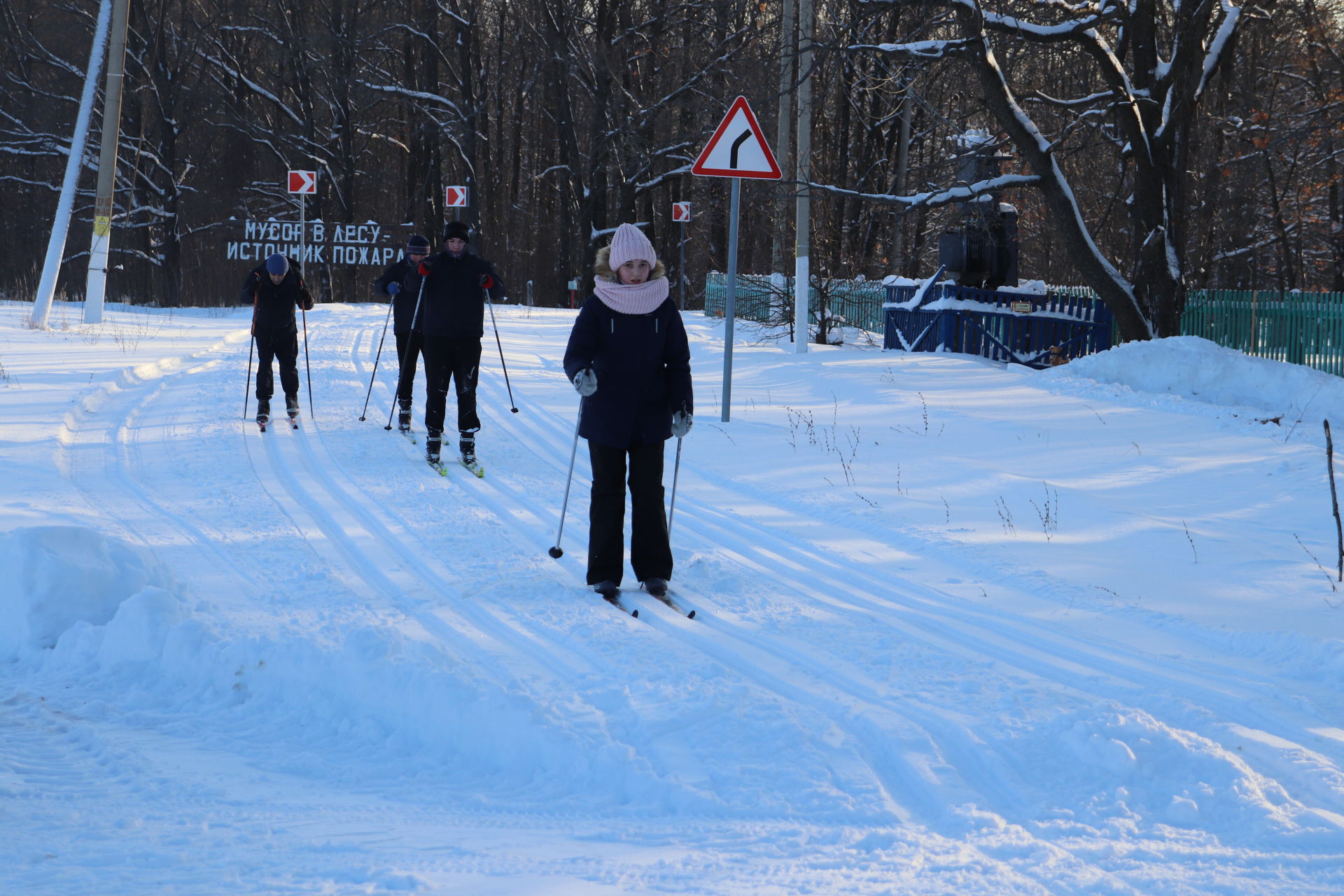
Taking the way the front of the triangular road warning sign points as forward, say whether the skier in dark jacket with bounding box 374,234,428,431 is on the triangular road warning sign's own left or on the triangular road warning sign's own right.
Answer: on the triangular road warning sign's own right

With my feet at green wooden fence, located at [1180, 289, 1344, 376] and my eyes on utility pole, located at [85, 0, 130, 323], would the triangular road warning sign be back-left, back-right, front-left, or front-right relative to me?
front-left

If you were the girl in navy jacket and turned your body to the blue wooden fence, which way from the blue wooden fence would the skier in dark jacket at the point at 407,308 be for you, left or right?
left

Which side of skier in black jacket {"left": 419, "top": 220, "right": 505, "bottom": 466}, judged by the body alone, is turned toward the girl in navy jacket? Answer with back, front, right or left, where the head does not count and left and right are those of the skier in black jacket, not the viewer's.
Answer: front

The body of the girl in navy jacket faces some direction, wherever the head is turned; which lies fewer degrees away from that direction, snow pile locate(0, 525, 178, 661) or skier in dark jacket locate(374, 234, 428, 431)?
the snow pile

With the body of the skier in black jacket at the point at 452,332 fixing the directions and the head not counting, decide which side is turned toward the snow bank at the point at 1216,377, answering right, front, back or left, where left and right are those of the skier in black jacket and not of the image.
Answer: left

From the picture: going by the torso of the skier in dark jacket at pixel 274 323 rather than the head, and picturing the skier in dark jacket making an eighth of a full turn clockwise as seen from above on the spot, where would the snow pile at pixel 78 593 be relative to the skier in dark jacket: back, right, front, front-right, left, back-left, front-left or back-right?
front-left

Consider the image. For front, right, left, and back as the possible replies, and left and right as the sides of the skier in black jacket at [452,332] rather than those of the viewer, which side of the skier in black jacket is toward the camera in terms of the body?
front

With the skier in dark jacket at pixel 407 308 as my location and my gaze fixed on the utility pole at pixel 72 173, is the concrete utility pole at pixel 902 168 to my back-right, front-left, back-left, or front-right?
front-right

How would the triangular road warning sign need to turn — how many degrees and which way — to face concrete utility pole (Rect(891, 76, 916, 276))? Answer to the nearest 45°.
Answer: approximately 180°

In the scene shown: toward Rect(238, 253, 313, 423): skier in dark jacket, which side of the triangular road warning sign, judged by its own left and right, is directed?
right

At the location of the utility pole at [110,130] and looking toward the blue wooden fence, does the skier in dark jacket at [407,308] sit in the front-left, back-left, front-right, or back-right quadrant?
front-right

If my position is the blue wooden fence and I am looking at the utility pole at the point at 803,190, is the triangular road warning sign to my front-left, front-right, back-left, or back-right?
front-left

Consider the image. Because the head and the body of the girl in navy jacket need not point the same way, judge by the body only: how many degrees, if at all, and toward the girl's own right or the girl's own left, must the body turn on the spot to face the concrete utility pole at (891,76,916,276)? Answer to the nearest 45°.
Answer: approximately 180°

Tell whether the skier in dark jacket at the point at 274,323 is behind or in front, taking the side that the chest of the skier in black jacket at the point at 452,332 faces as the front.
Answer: behind

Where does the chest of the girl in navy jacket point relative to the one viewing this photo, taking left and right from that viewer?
facing the viewer
